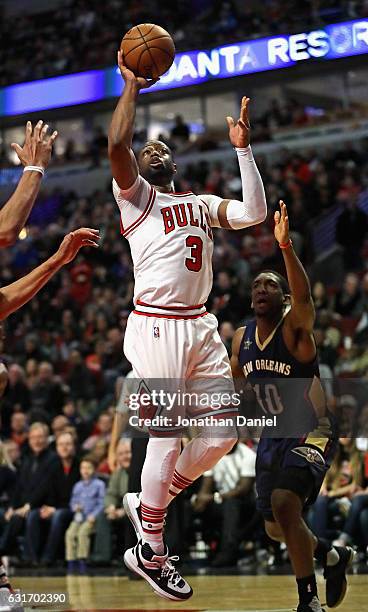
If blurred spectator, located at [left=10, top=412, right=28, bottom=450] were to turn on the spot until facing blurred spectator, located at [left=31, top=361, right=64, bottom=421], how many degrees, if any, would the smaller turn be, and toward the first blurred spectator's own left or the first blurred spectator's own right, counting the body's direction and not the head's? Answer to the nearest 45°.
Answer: approximately 180°

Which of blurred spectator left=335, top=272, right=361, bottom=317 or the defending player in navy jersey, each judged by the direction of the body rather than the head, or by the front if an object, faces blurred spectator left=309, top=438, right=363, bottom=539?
blurred spectator left=335, top=272, right=361, bottom=317

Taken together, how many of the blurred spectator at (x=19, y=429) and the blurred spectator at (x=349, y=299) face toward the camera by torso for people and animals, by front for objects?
2

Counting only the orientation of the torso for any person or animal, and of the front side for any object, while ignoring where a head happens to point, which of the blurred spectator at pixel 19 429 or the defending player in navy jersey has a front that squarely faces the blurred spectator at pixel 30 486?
the blurred spectator at pixel 19 429

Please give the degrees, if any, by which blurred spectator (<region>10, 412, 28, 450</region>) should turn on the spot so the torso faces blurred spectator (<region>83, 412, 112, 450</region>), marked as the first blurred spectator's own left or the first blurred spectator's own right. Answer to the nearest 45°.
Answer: approximately 45° to the first blurred spectator's own left

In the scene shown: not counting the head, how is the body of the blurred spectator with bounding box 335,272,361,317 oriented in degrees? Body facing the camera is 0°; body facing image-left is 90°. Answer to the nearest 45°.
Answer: approximately 0°

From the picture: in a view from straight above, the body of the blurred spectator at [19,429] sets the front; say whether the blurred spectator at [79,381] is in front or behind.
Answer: behind
